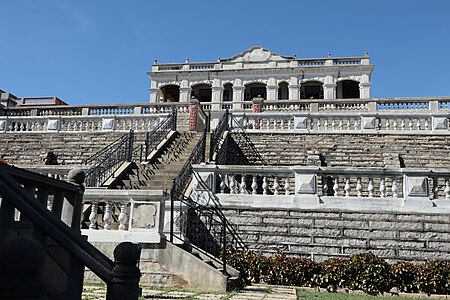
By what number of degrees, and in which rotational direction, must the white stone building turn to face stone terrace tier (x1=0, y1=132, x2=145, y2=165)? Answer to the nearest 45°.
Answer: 0° — it already faces it

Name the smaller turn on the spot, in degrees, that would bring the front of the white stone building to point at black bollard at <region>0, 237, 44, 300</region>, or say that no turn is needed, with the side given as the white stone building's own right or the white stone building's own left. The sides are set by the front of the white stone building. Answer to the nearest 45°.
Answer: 0° — it already faces it

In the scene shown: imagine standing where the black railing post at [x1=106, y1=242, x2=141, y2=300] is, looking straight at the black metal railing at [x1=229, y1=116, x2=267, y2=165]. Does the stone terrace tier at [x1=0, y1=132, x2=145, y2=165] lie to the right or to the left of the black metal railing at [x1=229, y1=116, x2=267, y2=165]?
left

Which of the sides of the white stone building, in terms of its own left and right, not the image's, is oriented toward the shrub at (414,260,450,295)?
front

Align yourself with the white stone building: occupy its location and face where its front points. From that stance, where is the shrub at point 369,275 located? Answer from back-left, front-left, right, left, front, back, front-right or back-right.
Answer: front

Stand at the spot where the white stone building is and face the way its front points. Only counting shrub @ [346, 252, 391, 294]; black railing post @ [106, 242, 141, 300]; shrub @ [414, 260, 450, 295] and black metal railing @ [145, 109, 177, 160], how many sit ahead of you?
4

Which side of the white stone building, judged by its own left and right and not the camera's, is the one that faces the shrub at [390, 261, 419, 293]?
front

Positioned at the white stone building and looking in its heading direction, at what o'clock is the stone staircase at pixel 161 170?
The stone staircase is roughly at 12 o'clock from the white stone building.

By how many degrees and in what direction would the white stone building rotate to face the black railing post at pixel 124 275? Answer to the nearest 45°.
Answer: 0° — it already faces it

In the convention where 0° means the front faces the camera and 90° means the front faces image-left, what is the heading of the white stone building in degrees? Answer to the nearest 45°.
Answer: approximately 0°

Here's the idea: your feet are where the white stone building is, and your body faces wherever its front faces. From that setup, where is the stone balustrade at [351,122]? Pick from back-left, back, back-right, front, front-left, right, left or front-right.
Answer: front

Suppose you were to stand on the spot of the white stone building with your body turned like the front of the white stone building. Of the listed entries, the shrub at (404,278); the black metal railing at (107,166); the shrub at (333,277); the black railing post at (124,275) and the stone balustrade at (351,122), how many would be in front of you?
5

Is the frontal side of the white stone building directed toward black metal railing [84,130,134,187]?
yes
